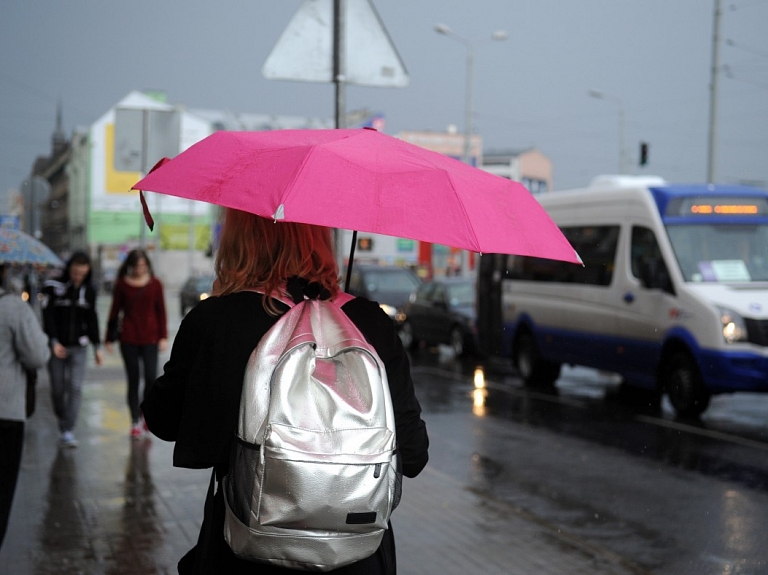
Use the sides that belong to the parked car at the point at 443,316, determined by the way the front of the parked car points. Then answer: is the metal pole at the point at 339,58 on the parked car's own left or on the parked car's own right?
on the parked car's own right

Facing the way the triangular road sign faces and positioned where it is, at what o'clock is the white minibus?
The white minibus is roughly at 1 o'clock from the triangular road sign.

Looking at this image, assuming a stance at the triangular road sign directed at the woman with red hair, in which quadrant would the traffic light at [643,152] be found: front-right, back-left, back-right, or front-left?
back-left

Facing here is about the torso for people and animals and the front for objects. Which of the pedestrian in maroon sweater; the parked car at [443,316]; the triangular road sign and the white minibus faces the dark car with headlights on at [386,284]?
the triangular road sign

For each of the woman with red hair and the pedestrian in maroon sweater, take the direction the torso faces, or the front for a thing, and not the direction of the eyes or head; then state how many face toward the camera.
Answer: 1

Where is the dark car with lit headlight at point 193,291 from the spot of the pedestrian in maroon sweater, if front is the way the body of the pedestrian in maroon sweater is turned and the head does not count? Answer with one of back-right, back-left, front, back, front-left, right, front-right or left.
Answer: back

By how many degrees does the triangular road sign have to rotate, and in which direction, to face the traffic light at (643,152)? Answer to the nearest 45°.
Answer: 0° — it already faces it

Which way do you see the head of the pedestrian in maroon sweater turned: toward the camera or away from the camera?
toward the camera

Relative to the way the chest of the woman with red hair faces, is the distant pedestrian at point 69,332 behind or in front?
in front

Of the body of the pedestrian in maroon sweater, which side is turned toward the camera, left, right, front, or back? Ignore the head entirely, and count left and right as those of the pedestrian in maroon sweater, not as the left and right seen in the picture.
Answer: front

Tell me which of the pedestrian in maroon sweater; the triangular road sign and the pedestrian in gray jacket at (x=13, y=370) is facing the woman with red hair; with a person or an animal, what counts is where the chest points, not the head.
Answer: the pedestrian in maroon sweater

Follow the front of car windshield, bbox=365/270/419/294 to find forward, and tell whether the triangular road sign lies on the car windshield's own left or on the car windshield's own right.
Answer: on the car windshield's own right

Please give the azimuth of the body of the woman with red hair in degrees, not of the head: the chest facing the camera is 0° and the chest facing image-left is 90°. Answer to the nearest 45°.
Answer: approximately 180°

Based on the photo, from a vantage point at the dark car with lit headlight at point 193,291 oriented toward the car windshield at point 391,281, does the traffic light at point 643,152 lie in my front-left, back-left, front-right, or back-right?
front-left

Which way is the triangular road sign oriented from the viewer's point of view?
away from the camera

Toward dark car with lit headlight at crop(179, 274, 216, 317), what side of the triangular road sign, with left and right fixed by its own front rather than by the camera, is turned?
front

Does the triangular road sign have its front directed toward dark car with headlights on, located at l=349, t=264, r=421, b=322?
yes

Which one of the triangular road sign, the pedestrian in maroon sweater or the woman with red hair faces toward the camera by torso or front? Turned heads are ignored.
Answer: the pedestrian in maroon sweater

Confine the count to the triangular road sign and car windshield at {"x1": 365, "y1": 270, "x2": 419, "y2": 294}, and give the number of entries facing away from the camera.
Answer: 1

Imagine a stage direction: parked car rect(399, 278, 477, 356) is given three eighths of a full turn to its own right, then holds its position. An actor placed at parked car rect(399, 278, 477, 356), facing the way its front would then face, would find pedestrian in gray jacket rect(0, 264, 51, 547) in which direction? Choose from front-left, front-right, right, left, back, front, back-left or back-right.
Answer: left
